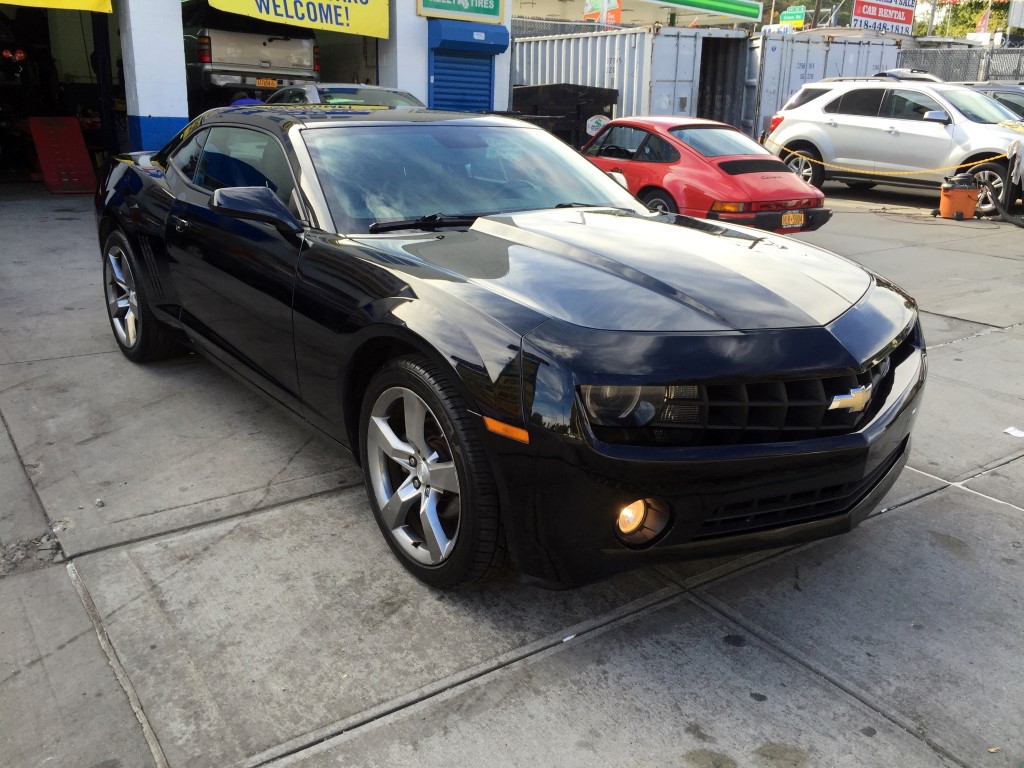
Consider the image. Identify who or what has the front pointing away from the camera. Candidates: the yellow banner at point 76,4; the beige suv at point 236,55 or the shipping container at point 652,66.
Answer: the beige suv

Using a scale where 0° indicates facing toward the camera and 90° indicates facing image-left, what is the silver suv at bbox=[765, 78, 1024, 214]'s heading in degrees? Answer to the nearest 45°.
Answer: approximately 315°

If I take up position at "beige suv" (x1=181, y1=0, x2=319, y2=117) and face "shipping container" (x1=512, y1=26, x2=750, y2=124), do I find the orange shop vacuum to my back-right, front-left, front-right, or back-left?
front-right

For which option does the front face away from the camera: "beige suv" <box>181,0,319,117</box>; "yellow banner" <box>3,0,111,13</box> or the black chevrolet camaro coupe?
the beige suv

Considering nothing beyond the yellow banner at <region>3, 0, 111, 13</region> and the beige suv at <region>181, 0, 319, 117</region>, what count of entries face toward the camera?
1

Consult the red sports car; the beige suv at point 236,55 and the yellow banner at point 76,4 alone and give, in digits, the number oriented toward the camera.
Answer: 1

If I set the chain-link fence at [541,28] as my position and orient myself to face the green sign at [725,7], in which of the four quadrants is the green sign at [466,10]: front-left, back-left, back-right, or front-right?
back-right

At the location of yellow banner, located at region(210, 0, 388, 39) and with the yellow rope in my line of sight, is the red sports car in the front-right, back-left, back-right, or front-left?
front-right

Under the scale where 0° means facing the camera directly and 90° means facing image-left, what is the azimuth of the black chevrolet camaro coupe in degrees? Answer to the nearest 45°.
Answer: approximately 315°

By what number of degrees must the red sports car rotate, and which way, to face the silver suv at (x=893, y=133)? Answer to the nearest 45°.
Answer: approximately 90° to its right

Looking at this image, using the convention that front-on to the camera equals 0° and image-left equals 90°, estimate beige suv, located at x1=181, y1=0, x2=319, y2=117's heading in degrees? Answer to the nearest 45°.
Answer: approximately 180°

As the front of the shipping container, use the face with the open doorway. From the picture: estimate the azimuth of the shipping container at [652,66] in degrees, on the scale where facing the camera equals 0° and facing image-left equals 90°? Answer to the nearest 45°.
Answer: approximately 315°

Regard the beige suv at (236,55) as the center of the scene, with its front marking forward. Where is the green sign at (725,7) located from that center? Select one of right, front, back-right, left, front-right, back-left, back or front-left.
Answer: front-right

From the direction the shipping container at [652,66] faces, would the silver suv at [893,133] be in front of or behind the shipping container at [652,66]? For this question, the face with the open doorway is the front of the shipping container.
in front

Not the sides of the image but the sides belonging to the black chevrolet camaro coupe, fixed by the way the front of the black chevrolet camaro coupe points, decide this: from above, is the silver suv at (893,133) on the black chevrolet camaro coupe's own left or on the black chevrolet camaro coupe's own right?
on the black chevrolet camaro coupe's own left

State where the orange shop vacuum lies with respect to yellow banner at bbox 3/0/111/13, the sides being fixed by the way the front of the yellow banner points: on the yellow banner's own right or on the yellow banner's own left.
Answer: on the yellow banner's own left

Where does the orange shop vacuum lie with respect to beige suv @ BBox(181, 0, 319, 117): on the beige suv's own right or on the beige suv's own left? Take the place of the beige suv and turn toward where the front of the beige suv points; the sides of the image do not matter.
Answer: on the beige suv's own right

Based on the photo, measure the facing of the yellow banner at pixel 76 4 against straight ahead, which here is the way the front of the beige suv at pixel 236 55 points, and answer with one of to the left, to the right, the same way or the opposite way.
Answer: the opposite way

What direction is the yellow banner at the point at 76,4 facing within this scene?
toward the camera
